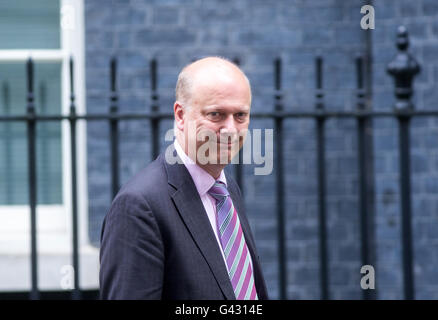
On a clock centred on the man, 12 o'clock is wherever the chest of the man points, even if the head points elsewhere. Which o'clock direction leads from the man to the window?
The window is roughly at 7 o'clock from the man.

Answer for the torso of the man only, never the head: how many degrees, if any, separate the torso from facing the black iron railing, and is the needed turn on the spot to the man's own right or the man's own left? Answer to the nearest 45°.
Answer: approximately 135° to the man's own left

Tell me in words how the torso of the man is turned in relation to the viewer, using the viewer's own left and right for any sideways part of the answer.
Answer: facing the viewer and to the right of the viewer
